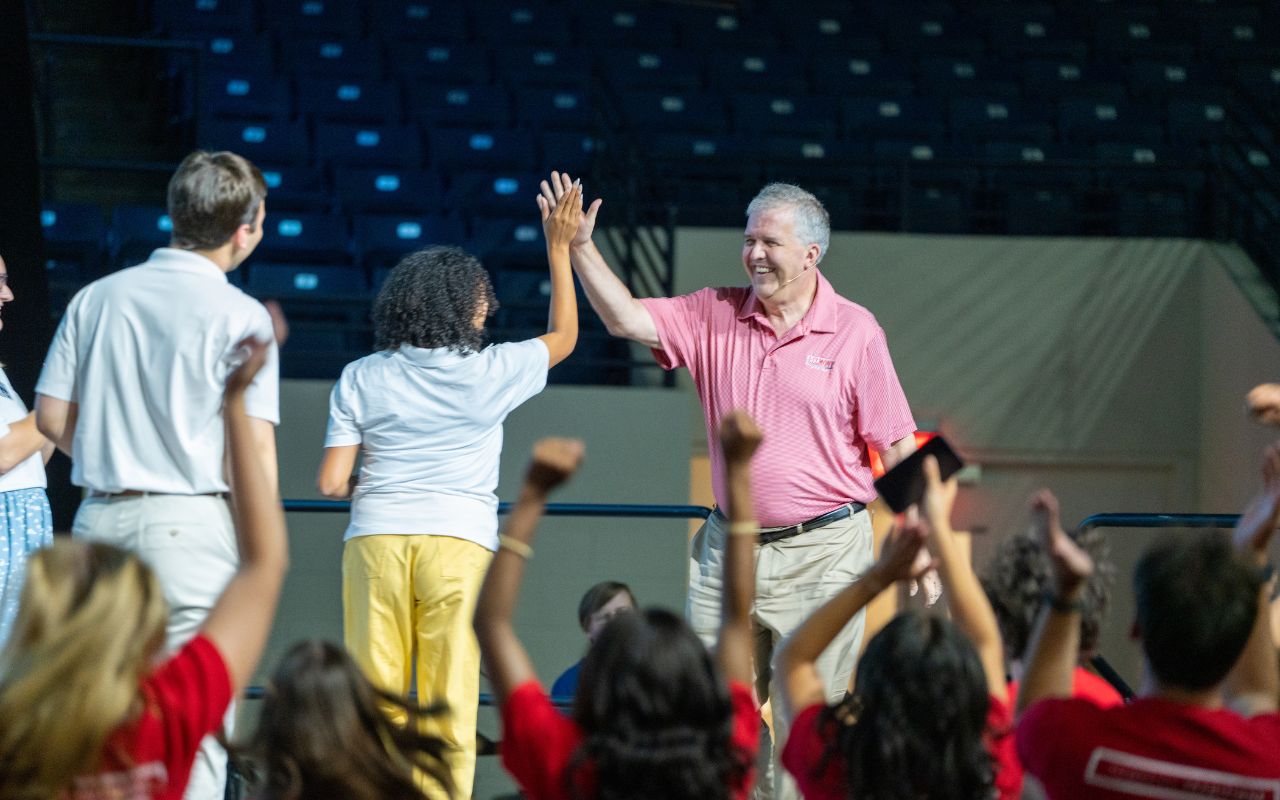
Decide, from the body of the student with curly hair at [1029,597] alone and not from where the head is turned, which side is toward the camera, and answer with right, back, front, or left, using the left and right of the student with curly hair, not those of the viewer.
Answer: back

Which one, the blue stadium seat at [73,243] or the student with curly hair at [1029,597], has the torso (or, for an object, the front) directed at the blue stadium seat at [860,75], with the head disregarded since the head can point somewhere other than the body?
the student with curly hair

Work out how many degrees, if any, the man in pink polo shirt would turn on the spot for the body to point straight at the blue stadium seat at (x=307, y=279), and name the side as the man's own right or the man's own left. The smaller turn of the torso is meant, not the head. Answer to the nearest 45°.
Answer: approximately 90° to the man's own right

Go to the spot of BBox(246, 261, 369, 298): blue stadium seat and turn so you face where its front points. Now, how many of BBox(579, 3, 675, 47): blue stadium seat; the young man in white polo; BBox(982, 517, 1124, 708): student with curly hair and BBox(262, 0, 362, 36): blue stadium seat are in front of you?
2

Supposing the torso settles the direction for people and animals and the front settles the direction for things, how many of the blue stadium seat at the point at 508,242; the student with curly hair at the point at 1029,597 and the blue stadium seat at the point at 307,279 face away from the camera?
1

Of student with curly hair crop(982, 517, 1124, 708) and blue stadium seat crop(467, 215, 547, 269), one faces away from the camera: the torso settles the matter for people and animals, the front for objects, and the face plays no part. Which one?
the student with curly hair

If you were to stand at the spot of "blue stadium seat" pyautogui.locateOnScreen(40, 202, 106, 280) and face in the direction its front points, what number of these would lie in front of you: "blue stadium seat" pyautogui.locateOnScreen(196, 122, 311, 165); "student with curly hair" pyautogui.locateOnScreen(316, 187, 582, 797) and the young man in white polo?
2

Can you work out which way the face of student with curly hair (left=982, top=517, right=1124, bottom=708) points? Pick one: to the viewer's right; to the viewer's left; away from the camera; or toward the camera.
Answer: away from the camera

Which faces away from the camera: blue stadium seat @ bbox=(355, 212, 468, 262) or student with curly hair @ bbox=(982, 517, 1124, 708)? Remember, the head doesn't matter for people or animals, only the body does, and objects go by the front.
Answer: the student with curly hair

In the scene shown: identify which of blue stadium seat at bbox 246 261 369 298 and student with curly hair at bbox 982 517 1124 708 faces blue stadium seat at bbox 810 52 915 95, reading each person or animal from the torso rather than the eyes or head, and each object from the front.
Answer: the student with curly hair

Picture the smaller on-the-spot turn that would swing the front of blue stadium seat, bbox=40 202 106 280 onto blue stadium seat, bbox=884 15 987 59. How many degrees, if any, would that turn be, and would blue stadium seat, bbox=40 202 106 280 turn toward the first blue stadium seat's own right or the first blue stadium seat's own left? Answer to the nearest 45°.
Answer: approximately 90° to the first blue stadium seat's own left

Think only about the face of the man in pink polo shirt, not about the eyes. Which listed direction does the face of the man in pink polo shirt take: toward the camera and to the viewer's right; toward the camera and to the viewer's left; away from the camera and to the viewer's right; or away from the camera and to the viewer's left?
toward the camera and to the viewer's left

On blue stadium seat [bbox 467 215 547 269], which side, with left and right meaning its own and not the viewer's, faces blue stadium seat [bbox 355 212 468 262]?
right

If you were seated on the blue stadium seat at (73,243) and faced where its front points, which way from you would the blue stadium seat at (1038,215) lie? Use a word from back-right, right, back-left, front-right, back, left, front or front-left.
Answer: left

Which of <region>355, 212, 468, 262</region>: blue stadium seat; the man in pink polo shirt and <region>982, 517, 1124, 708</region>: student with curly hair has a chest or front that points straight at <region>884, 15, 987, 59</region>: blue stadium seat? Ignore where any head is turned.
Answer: the student with curly hair

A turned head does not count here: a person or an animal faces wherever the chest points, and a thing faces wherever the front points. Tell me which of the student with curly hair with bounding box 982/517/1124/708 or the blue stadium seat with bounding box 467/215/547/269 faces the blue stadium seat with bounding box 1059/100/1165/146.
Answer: the student with curly hair

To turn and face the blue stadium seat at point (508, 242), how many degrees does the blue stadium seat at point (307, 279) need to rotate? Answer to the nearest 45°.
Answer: approximately 90° to its left

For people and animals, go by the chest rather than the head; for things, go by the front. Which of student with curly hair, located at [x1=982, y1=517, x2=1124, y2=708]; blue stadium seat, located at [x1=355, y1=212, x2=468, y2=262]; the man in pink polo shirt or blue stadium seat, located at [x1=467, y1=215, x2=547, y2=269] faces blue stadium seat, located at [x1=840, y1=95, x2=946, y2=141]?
the student with curly hair

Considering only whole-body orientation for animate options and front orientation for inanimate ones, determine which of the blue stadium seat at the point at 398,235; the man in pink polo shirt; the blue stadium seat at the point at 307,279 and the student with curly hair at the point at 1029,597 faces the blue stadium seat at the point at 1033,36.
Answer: the student with curly hair
